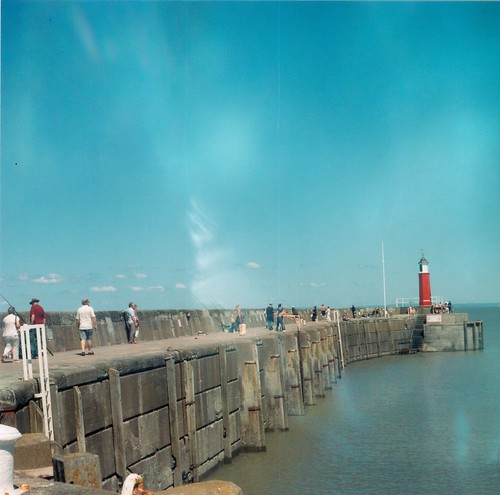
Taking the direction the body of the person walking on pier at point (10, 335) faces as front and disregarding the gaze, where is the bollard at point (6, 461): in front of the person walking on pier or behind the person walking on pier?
behind

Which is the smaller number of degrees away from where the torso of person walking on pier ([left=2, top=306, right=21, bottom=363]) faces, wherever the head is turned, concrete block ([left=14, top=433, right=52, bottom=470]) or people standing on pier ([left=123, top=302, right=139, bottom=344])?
the people standing on pier

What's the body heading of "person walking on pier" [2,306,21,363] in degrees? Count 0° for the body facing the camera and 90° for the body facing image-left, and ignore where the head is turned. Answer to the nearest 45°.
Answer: approximately 225°

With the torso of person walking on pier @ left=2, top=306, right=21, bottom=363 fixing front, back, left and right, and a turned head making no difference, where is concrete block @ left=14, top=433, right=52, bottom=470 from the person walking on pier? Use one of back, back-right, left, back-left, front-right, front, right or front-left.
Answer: back-right
